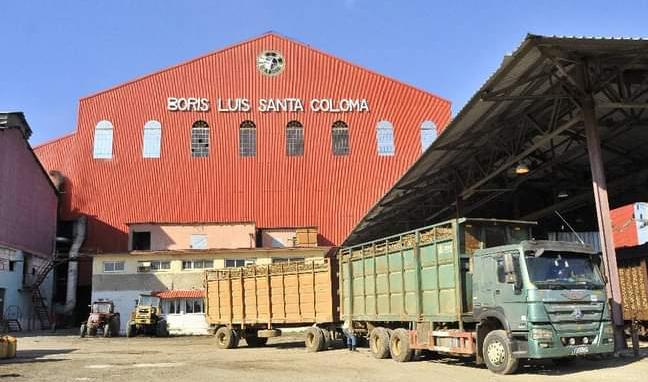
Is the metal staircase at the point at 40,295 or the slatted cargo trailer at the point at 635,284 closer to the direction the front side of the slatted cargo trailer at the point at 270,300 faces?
the slatted cargo trailer

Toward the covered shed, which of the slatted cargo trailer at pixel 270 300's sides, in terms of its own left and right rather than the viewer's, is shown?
front

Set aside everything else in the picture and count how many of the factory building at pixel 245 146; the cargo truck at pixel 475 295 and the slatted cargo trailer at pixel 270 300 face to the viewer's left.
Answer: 0

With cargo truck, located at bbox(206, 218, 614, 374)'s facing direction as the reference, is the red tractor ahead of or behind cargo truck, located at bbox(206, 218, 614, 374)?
behind

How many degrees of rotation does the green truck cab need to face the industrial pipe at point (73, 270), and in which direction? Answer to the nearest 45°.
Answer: approximately 180°

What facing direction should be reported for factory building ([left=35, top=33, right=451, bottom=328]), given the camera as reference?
facing the viewer

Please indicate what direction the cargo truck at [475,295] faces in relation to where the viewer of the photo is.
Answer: facing the viewer and to the right of the viewer

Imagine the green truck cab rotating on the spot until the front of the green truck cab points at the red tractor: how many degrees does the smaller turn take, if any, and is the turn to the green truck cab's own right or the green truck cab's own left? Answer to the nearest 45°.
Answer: approximately 180°

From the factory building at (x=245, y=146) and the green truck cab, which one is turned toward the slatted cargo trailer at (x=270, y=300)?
the factory building

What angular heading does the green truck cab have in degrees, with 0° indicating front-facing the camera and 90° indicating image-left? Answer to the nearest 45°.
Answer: approximately 315°

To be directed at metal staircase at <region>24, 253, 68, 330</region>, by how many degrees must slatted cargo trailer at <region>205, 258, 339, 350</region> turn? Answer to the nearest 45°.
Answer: approximately 180°

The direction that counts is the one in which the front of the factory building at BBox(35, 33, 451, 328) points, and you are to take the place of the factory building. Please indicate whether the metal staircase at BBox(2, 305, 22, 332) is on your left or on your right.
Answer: on your right

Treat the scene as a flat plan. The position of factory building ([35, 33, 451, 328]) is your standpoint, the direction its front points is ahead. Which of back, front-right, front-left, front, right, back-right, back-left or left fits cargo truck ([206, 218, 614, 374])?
front

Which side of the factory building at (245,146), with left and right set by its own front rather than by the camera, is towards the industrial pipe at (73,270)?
right

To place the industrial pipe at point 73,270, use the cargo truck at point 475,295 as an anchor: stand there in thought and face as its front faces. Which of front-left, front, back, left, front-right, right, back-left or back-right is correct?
back
